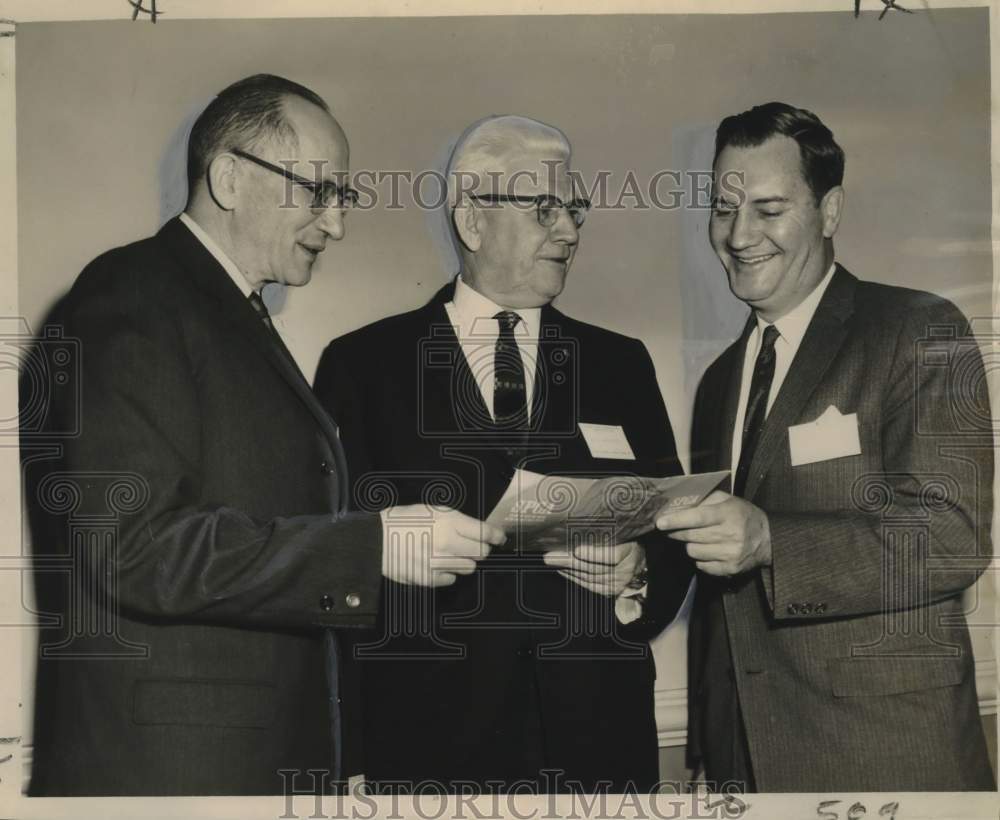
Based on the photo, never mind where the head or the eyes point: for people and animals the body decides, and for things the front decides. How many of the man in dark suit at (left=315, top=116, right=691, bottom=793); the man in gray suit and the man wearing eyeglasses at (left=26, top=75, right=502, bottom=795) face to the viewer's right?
1

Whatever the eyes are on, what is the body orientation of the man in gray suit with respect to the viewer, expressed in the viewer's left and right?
facing the viewer and to the left of the viewer

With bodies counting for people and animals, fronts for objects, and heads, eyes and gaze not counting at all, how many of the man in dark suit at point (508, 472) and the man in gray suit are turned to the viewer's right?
0

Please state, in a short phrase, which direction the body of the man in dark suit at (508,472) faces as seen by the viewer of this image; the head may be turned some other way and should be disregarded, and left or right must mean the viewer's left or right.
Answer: facing the viewer

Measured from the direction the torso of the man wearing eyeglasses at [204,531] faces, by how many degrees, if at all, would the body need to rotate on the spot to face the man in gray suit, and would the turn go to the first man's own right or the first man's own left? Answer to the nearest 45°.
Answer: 0° — they already face them

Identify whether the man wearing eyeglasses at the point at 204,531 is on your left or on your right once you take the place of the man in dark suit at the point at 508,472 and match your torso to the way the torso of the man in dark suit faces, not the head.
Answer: on your right

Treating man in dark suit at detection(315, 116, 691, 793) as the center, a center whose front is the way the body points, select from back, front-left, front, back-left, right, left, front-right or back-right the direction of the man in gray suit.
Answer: left

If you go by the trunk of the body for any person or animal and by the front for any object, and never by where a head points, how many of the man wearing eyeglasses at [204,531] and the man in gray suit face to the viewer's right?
1

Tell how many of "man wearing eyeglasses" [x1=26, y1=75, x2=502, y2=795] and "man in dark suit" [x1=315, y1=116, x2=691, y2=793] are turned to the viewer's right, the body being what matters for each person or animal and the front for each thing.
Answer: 1

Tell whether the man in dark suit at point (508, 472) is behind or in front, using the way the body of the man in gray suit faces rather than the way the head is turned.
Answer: in front

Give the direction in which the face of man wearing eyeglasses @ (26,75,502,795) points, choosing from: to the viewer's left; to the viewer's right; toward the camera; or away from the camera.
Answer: to the viewer's right

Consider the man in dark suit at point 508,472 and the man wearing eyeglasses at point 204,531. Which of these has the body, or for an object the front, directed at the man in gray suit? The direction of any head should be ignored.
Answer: the man wearing eyeglasses

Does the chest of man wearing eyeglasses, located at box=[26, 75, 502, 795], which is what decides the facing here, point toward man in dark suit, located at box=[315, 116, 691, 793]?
yes

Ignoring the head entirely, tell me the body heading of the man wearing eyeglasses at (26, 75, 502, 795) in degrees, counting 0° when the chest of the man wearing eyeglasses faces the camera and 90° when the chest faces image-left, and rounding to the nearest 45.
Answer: approximately 270°

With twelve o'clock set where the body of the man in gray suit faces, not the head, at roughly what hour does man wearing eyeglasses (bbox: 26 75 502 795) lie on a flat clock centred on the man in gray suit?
The man wearing eyeglasses is roughly at 1 o'clock from the man in gray suit.
